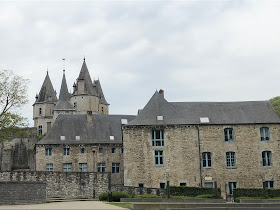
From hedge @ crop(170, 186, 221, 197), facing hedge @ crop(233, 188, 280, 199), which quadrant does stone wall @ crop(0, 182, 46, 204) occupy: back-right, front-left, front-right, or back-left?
back-right

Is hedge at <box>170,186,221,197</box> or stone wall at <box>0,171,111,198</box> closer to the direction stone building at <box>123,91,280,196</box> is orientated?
the hedge

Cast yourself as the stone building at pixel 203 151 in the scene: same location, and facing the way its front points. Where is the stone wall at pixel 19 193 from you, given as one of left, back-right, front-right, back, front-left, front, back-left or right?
front-right

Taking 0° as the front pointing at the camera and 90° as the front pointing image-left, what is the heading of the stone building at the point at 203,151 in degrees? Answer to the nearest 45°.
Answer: approximately 0°

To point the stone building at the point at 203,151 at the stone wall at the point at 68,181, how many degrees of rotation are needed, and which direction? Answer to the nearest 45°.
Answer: approximately 45° to its right

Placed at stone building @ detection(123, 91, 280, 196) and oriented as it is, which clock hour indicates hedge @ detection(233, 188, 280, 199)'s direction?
The hedge is roughly at 11 o'clock from the stone building.

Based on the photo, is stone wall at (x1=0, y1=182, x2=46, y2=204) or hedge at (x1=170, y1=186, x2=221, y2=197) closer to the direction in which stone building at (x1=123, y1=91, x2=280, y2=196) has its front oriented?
the hedge

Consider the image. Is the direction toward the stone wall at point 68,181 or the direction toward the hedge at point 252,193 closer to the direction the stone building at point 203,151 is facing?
the hedge
